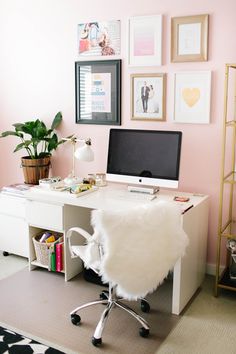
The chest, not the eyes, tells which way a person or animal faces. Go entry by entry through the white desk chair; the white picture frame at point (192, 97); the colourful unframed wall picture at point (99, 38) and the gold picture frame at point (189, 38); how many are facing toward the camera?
3

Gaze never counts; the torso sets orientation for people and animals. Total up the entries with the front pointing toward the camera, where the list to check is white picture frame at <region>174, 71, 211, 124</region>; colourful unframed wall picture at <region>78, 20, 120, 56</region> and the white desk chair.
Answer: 2

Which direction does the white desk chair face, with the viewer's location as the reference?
facing away from the viewer and to the left of the viewer

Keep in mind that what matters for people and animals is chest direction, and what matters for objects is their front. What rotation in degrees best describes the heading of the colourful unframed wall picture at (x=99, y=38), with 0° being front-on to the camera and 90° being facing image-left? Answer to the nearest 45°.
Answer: approximately 0°

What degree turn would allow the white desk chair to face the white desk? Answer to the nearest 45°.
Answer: approximately 45° to its right
